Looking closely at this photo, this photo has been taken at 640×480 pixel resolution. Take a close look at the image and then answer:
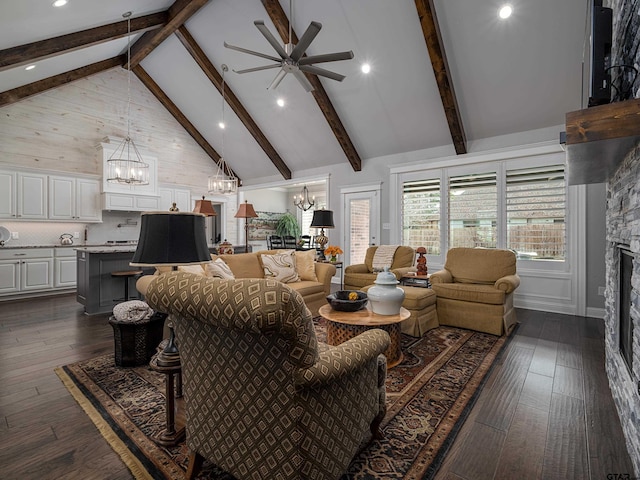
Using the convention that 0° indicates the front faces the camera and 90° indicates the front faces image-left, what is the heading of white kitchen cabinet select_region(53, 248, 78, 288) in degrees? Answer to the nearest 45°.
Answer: approximately 0°

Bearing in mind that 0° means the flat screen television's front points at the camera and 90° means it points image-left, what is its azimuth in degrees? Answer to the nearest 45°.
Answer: approximately 90°

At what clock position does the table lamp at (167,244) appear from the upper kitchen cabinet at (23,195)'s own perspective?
The table lamp is roughly at 12 o'clock from the upper kitchen cabinet.

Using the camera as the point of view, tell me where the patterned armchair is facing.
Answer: facing away from the viewer and to the right of the viewer

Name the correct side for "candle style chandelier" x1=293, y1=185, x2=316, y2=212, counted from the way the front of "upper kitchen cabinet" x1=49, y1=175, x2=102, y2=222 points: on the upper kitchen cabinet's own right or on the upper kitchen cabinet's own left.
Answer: on the upper kitchen cabinet's own left

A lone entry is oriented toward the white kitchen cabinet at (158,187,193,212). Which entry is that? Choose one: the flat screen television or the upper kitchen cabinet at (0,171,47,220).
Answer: the flat screen television

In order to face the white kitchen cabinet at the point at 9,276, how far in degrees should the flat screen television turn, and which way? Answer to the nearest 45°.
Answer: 0° — it already faces it
